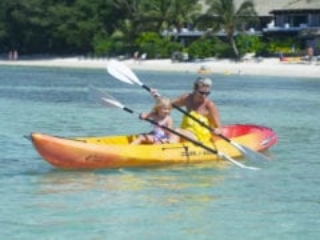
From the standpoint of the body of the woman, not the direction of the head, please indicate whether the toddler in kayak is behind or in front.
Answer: in front

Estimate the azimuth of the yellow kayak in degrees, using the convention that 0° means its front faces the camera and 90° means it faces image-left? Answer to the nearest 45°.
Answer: approximately 90°

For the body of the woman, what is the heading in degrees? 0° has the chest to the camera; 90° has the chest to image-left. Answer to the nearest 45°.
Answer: approximately 45°

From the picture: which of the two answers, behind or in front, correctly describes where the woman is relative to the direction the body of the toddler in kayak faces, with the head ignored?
behind
